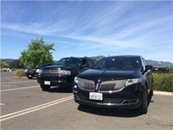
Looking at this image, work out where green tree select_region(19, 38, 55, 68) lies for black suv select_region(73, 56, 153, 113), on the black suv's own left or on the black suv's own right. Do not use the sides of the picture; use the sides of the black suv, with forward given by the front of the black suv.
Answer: on the black suv's own right

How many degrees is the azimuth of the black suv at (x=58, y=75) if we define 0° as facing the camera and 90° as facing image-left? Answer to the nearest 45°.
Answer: approximately 45°

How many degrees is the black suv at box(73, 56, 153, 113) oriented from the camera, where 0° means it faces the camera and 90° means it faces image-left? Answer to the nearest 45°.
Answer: approximately 45°

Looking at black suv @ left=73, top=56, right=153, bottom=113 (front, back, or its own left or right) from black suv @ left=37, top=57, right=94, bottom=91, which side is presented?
right

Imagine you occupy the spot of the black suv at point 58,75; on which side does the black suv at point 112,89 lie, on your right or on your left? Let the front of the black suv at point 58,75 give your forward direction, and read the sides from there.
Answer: on your left

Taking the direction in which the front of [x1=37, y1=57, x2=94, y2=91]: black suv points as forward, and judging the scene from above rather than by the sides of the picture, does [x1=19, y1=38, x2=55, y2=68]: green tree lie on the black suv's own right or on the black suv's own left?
on the black suv's own right

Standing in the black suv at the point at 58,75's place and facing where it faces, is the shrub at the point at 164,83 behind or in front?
behind
